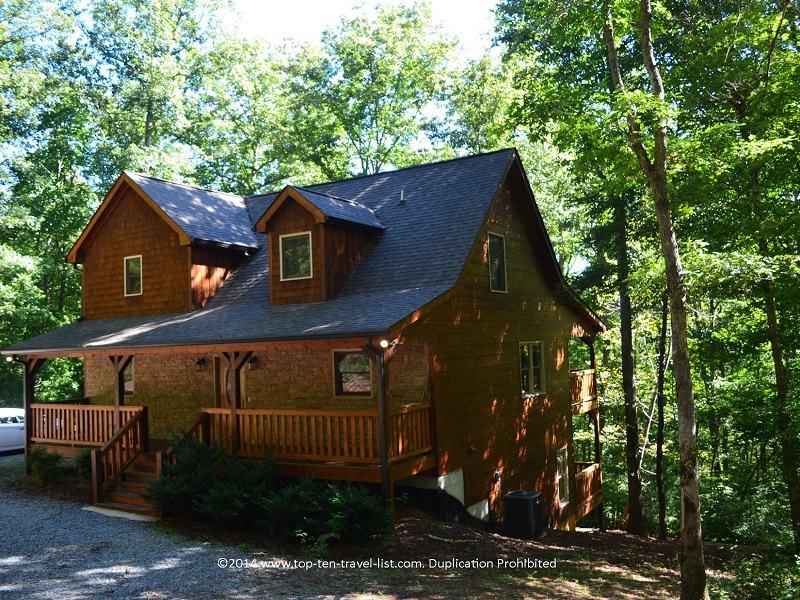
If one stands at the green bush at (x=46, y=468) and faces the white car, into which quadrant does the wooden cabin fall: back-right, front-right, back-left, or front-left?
back-right

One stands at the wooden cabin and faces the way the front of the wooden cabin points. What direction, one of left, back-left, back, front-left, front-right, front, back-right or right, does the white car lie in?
right

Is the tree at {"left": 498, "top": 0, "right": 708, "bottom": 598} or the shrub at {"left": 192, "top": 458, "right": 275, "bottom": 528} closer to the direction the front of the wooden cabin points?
the shrub

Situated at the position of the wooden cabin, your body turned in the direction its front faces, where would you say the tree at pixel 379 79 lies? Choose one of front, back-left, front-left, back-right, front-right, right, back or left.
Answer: back-right

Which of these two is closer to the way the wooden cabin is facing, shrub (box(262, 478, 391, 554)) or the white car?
the shrub

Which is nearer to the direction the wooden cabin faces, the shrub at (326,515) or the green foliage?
the shrub

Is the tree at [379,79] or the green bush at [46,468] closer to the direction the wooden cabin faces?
the green bush

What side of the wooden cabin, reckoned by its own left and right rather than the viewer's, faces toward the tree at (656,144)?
left

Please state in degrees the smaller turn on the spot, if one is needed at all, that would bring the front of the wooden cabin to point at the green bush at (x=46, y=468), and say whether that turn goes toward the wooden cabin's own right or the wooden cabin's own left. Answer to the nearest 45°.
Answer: approximately 45° to the wooden cabin's own right

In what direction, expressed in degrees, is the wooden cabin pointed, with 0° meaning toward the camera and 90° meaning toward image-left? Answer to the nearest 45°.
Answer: approximately 45°
